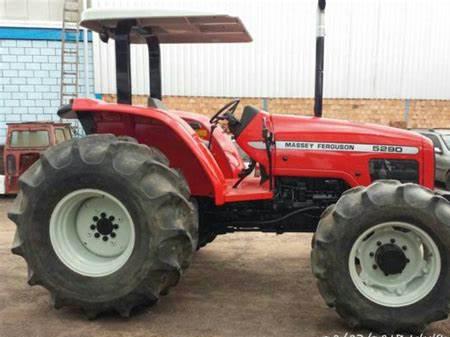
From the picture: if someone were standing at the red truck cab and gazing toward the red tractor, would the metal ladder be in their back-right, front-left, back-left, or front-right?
back-left

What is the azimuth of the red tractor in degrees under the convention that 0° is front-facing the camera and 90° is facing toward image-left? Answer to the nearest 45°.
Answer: approximately 270°
